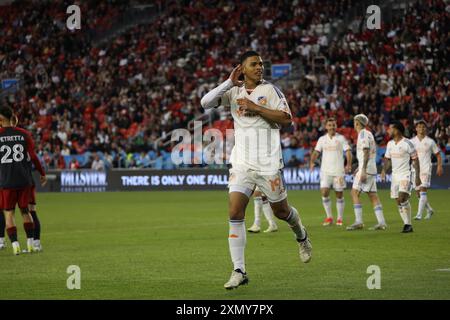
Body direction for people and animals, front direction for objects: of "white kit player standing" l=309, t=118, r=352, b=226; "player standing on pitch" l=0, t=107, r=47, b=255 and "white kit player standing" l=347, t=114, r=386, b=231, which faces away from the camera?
the player standing on pitch

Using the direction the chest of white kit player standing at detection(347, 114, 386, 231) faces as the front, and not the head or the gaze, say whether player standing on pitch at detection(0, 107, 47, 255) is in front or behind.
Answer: in front

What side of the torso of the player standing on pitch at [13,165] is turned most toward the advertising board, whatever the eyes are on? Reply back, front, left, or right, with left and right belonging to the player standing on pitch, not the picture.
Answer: front

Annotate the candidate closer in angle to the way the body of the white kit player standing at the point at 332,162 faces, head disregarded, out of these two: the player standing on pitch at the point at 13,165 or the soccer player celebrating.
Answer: the soccer player celebrating

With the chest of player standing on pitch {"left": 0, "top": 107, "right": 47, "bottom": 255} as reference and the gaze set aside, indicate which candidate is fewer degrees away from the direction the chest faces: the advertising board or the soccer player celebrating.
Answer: the advertising board

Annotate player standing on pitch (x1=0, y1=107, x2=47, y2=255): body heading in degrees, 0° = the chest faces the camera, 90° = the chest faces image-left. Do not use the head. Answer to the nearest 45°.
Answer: approximately 180°

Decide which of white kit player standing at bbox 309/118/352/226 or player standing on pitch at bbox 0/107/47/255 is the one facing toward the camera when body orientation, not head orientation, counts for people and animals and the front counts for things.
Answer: the white kit player standing

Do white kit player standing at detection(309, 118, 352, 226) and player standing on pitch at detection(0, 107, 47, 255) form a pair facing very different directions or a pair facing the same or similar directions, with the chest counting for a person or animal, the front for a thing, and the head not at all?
very different directions

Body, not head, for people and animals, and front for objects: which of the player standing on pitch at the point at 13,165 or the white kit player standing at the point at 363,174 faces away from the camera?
the player standing on pitch

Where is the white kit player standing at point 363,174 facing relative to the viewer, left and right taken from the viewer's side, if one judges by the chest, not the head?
facing to the left of the viewer

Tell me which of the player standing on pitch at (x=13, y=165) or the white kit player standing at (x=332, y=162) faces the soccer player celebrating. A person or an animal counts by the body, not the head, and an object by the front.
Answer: the white kit player standing

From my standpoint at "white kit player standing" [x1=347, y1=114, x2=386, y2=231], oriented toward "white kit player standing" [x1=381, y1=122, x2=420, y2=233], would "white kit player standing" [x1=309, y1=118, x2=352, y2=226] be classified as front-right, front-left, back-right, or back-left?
back-left

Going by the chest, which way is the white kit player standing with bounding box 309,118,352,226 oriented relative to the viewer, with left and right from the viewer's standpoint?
facing the viewer

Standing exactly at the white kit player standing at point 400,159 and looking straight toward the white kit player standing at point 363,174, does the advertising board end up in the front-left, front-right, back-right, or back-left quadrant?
front-right

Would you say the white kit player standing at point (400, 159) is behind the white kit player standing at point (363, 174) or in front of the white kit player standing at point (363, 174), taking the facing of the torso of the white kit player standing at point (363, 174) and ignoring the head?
behind
